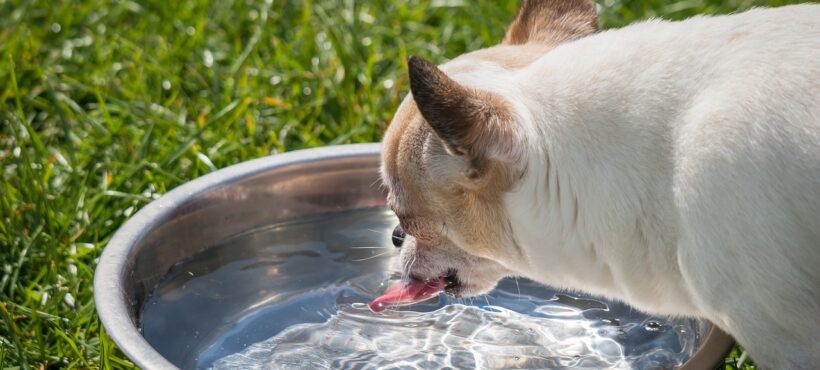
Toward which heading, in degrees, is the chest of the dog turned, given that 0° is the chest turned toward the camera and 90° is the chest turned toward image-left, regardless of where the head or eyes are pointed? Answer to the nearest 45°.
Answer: approximately 90°

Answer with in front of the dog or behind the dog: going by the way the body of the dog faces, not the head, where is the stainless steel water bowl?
in front
